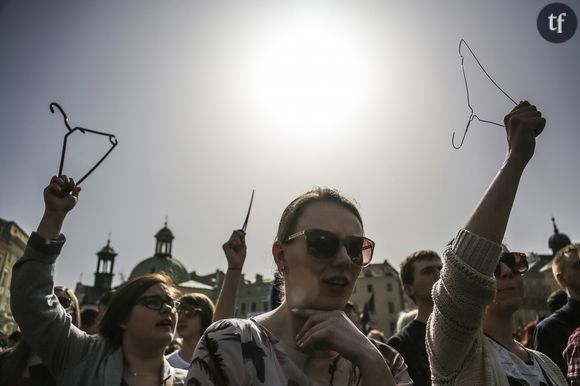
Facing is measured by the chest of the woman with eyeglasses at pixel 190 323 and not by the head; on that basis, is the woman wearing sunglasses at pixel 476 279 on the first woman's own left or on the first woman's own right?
on the first woman's own left

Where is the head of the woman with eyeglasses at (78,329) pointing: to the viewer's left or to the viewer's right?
to the viewer's right

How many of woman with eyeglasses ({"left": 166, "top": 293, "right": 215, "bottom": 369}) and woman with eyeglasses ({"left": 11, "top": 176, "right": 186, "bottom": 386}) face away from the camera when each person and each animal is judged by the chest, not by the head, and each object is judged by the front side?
0

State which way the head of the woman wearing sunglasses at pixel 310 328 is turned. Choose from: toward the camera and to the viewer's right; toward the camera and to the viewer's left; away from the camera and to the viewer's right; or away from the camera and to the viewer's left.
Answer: toward the camera and to the viewer's right

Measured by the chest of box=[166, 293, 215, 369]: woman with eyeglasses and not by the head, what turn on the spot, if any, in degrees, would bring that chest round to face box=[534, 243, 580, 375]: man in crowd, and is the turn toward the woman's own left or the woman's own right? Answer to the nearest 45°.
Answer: approximately 90° to the woman's own left

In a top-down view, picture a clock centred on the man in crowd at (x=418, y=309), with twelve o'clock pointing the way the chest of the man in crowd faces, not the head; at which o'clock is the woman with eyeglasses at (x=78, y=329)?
The woman with eyeglasses is roughly at 3 o'clock from the man in crowd.

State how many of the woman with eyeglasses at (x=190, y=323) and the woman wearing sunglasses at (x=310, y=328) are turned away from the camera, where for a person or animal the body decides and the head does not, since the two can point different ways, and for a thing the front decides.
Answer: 0

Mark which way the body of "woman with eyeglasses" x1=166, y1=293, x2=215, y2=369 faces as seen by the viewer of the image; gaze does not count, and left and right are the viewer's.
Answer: facing the viewer and to the left of the viewer

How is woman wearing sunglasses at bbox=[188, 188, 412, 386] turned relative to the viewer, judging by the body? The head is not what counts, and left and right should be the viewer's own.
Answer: facing the viewer and to the right of the viewer
